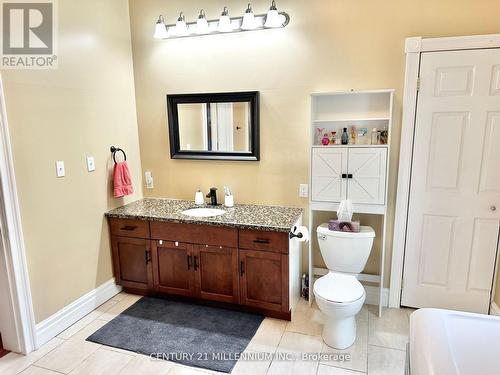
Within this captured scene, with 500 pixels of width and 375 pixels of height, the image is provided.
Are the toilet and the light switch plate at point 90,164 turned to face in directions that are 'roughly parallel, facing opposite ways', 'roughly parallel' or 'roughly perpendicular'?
roughly perpendicular

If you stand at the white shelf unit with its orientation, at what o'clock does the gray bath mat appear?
The gray bath mat is roughly at 2 o'clock from the white shelf unit.

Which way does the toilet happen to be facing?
toward the camera

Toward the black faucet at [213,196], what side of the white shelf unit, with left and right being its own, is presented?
right

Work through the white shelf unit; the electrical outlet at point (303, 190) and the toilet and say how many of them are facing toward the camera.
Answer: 3

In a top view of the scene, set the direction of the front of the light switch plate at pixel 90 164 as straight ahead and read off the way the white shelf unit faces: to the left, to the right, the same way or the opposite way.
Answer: to the right

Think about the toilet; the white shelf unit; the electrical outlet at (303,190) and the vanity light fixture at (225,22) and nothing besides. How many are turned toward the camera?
4

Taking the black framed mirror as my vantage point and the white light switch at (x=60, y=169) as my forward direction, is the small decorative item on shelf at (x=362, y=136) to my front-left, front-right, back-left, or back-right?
back-left

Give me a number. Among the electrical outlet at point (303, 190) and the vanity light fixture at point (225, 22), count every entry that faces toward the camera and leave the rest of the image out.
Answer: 2

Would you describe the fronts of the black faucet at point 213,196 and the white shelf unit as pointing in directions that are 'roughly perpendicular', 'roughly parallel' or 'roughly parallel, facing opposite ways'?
roughly parallel

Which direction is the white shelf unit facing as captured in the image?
toward the camera
